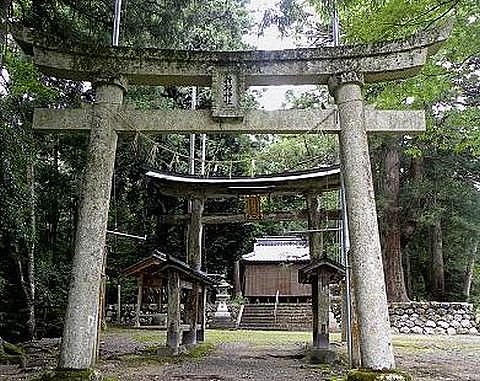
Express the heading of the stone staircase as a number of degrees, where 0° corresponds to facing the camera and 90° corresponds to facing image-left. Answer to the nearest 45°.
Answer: approximately 0°

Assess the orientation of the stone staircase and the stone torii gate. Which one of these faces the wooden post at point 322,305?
the stone staircase

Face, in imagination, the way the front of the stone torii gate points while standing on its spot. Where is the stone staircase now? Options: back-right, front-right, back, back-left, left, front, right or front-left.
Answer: back

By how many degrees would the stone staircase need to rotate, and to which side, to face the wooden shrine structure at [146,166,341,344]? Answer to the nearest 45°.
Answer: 0° — it already faces it

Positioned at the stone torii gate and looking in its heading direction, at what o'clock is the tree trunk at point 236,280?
The tree trunk is roughly at 6 o'clock from the stone torii gate.

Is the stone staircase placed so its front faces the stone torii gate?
yes

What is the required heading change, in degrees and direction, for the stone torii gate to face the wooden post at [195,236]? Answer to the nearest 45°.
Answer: approximately 180°

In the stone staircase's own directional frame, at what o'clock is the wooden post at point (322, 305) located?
The wooden post is roughly at 12 o'clock from the stone staircase.

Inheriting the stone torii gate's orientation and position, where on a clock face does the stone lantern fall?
The stone lantern is roughly at 6 o'clock from the stone torii gate.

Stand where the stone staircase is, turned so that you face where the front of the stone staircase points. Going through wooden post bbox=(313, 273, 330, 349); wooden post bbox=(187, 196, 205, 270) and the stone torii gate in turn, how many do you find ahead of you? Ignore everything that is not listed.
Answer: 3

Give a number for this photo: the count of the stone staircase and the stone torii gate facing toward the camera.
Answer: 2

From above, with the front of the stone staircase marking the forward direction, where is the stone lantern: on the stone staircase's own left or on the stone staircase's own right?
on the stone staircase's own right
